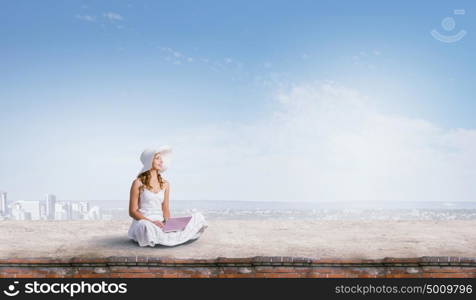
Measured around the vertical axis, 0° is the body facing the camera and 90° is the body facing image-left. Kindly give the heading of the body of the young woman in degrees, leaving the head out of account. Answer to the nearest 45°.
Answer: approximately 315°
